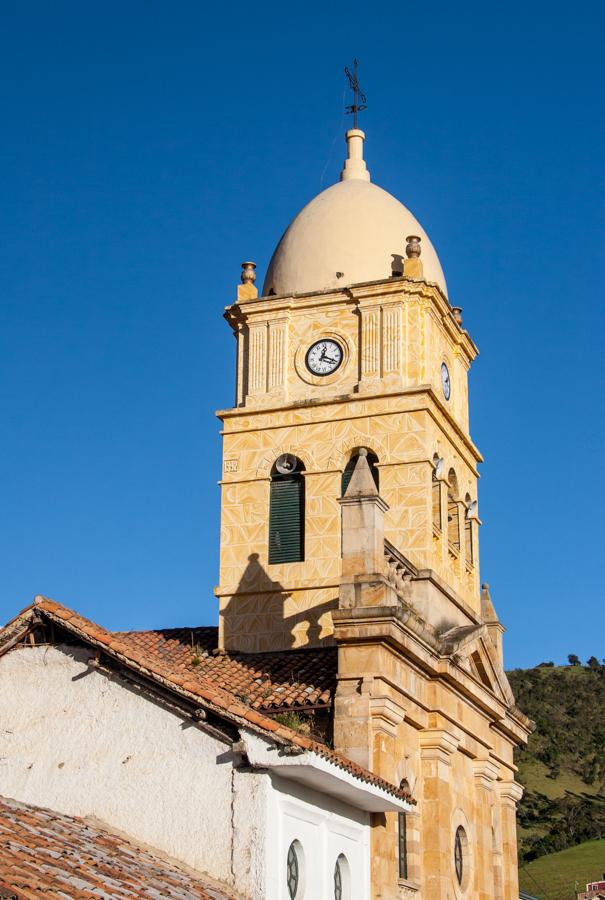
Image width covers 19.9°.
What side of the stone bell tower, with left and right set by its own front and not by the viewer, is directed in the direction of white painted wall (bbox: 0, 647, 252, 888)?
right
